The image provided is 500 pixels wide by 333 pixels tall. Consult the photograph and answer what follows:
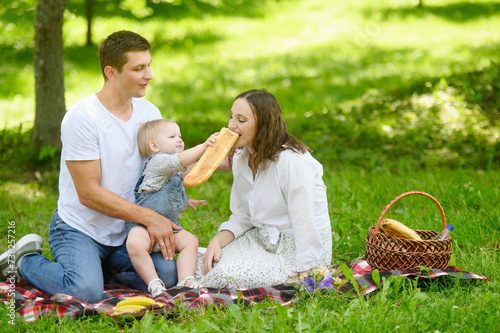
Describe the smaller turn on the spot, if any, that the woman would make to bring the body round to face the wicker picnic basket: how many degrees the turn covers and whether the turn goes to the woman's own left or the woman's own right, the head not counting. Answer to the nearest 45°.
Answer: approximately 135° to the woman's own left

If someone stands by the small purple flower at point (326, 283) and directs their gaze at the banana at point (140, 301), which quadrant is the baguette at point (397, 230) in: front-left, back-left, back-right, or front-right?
back-right

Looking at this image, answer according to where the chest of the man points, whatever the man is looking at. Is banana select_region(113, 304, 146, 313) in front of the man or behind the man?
in front

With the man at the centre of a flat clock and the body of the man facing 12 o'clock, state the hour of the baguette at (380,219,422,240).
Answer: The baguette is roughly at 11 o'clock from the man.

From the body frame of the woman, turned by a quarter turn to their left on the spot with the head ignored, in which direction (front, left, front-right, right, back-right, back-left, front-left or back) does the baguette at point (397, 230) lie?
front-left

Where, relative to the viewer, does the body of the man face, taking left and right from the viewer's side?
facing the viewer and to the right of the viewer

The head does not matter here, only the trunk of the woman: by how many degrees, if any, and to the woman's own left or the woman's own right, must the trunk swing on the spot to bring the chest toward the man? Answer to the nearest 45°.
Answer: approximately 45° to the woman's own right

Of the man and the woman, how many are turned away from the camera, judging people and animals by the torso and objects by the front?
0

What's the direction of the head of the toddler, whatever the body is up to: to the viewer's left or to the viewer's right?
to the viewer's right

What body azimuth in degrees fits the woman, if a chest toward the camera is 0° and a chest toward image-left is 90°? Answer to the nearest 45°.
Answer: approximately 45°

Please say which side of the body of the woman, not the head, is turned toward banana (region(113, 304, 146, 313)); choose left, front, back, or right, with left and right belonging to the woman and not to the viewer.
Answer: front
